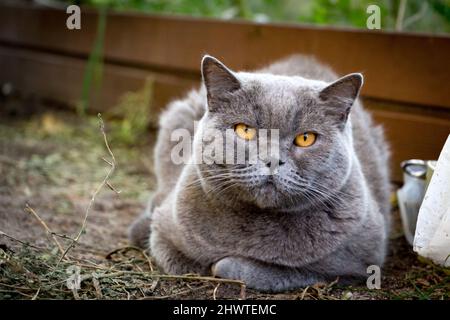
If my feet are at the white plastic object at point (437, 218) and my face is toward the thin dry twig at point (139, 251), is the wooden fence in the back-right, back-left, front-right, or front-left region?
front-right

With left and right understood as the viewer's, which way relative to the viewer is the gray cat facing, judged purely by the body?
facing the viewer
